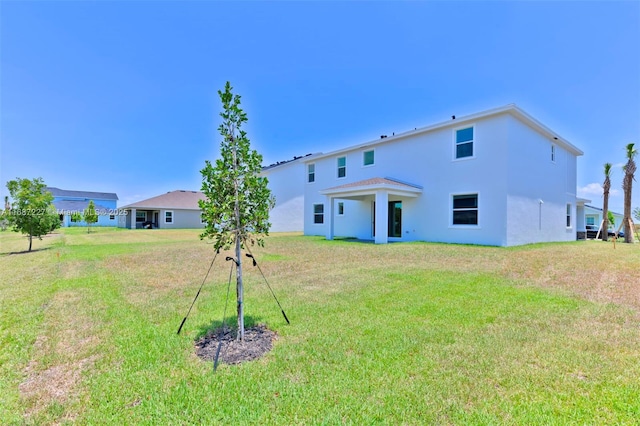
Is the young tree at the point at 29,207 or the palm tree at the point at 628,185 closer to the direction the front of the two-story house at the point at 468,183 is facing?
the palm tree

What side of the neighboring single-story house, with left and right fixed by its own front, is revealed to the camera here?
back

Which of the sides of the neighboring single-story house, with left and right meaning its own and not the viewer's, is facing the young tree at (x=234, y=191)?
back

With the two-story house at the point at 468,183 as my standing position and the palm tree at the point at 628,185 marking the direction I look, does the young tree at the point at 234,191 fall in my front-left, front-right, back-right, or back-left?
back-right

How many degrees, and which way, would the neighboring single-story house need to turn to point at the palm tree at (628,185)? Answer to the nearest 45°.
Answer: approximately 135° to its right

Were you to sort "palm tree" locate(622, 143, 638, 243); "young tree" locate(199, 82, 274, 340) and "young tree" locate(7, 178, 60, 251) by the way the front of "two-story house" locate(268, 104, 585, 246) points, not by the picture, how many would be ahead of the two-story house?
1

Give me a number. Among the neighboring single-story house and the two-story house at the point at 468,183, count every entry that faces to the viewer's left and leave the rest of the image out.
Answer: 0

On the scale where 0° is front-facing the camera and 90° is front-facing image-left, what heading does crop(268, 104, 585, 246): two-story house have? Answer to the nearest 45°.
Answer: approximately 225°
